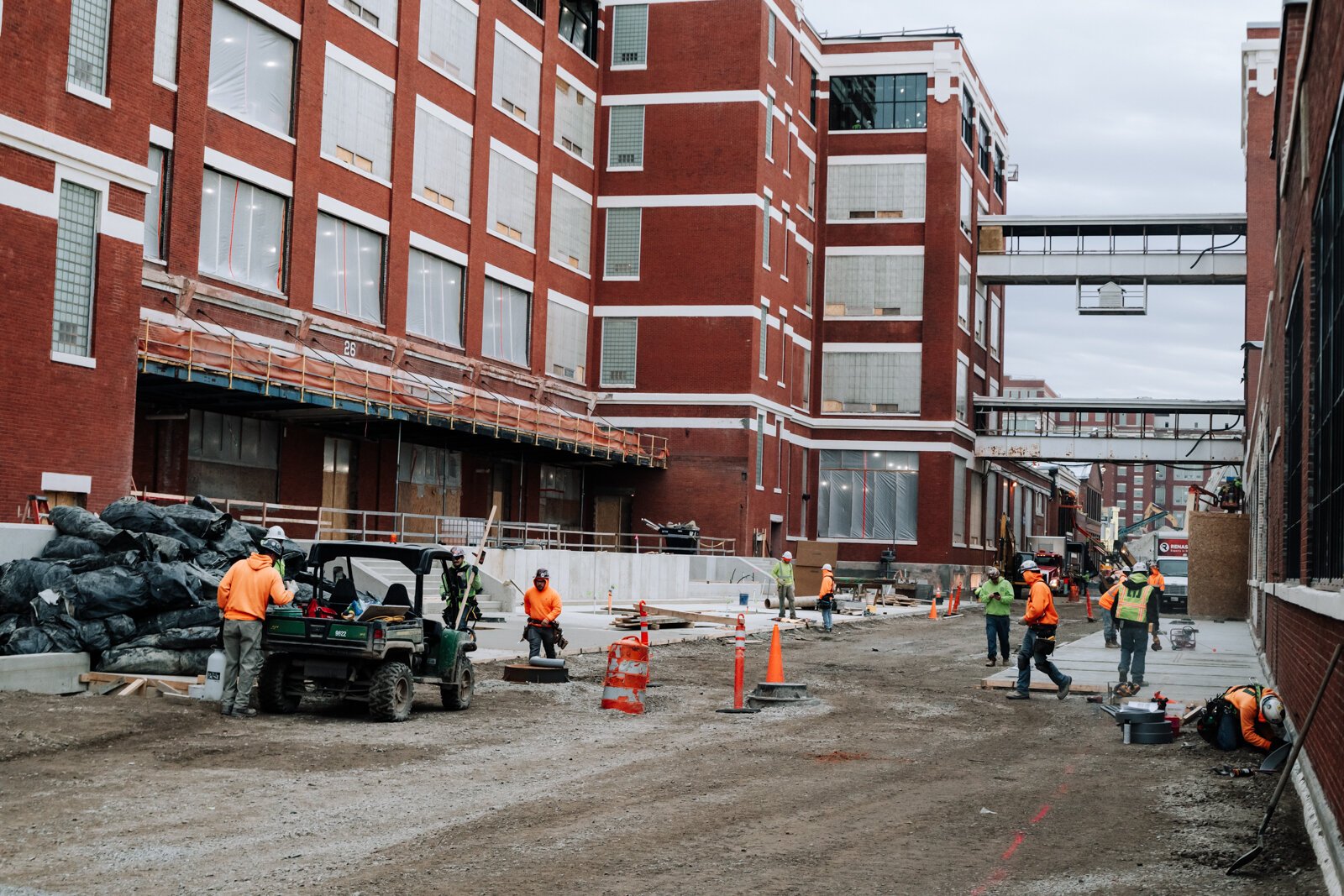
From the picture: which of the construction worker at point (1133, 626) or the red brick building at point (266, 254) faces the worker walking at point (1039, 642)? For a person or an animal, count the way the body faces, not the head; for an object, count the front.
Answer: the red brick building

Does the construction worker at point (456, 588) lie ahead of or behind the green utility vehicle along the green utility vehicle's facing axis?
ahead

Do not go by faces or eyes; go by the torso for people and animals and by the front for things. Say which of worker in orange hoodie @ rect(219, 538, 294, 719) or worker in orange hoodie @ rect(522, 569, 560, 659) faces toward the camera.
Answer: worker in orange hoodie @ rect(522, 569, 560, 659)

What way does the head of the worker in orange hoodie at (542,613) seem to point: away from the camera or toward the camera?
toward the camera

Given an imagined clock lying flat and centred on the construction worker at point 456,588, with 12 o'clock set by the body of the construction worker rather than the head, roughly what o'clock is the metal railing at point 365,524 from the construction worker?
The metal railing is roughly at 6 o'clock from the construction worker.

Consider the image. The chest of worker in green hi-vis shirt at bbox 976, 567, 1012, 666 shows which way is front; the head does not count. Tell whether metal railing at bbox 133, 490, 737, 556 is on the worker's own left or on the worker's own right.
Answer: on the worker's own right

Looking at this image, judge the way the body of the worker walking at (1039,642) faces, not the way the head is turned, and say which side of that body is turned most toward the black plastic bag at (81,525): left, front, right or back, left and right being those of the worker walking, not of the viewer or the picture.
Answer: front

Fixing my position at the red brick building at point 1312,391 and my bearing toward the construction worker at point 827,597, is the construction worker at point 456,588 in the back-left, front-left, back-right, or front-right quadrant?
front-left

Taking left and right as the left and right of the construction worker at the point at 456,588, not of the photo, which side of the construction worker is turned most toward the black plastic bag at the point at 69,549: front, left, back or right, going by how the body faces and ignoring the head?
right

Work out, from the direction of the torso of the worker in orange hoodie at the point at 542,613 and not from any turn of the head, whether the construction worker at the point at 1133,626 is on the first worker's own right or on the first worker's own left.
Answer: on the first worker's own left

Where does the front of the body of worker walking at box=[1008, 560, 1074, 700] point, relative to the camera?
to the viewer's left

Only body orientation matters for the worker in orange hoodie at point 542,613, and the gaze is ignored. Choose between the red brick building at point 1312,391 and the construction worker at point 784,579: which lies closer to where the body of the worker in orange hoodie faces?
the red brick building

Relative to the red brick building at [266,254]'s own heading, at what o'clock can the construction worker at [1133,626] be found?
The construction worker is roughly at 12 o'clock from the red brick building.

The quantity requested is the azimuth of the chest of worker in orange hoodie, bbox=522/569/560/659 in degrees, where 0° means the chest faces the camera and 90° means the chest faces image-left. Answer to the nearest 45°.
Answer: approximately 0°

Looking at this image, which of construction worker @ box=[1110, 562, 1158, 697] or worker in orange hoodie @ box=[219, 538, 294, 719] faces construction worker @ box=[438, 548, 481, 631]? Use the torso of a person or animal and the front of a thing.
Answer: the worker in orange hoodie
